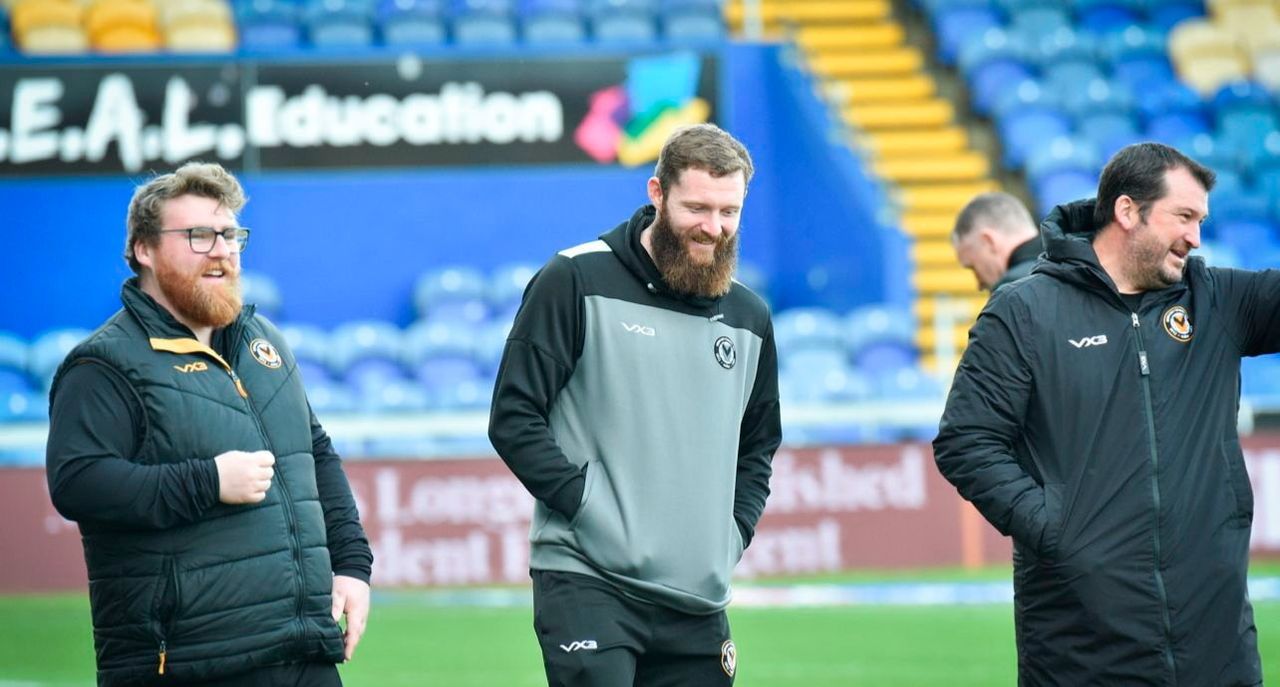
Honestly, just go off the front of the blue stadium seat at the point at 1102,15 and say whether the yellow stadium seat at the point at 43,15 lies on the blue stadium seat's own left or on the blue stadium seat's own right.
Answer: on the blue stadium seat's own right

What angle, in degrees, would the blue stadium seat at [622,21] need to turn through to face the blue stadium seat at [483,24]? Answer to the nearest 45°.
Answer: approximately 90° to its right

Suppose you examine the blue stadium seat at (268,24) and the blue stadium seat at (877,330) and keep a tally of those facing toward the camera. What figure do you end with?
2

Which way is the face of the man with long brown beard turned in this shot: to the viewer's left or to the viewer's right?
to the viewer's right

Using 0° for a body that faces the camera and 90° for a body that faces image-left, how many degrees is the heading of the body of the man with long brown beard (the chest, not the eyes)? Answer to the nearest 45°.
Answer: approximately 315°

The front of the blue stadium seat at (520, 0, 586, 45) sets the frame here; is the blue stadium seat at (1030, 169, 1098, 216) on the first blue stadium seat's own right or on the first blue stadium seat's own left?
on the first blue stadium seat's own left

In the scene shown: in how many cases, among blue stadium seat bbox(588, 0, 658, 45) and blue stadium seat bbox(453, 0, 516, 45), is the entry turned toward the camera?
2
